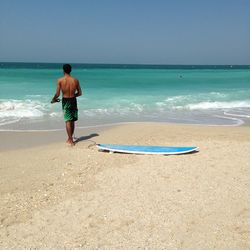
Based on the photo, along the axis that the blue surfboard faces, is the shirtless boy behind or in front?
behind

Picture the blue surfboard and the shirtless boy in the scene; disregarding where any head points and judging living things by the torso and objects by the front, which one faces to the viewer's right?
the blue surfboard

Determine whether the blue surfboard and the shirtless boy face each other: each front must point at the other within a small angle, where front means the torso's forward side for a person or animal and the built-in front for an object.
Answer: no

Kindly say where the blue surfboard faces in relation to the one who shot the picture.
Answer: facing to the right of the viewer

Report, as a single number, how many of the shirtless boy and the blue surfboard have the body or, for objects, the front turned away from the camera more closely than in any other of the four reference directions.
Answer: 1

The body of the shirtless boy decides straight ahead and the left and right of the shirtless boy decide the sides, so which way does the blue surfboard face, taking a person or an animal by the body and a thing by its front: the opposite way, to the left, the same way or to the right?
to the right

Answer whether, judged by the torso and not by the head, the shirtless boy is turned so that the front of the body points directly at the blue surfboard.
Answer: no

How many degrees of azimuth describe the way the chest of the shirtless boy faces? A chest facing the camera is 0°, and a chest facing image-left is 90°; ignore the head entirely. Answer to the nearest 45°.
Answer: approximately 180°
